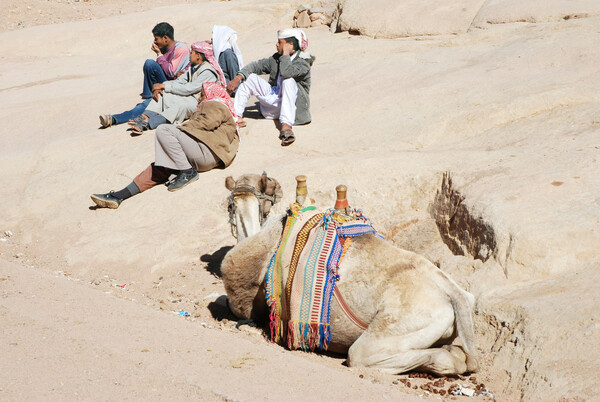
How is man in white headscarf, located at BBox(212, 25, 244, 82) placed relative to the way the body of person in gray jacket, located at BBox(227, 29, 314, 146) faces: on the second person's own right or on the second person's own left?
on the second person's own right

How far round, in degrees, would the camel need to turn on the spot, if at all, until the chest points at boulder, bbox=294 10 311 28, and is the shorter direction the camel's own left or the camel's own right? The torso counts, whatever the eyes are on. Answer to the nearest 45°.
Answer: approximately 45° to the camel's own right

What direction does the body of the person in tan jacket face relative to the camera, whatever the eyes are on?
to the viewer's left

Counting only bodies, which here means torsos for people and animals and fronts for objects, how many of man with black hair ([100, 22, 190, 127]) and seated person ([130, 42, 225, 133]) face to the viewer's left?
2

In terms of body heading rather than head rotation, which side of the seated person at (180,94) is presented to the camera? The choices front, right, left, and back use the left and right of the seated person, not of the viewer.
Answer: left

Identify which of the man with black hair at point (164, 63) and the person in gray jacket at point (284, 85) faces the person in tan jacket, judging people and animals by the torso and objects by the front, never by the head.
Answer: the person in gray jacket

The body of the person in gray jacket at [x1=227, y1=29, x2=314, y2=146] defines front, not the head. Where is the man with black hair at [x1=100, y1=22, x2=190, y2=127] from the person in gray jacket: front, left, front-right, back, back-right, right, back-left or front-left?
right

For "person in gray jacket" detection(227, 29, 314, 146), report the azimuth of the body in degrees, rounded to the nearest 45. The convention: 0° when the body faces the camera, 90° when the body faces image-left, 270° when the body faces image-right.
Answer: approximately 45°

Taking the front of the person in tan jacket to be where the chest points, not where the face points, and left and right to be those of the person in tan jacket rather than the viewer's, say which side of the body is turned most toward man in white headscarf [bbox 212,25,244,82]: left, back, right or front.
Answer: right

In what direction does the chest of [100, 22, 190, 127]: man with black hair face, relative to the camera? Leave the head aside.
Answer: to the viewer's left

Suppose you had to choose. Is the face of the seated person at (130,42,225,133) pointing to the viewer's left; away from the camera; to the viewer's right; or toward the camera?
to the viewer's left
